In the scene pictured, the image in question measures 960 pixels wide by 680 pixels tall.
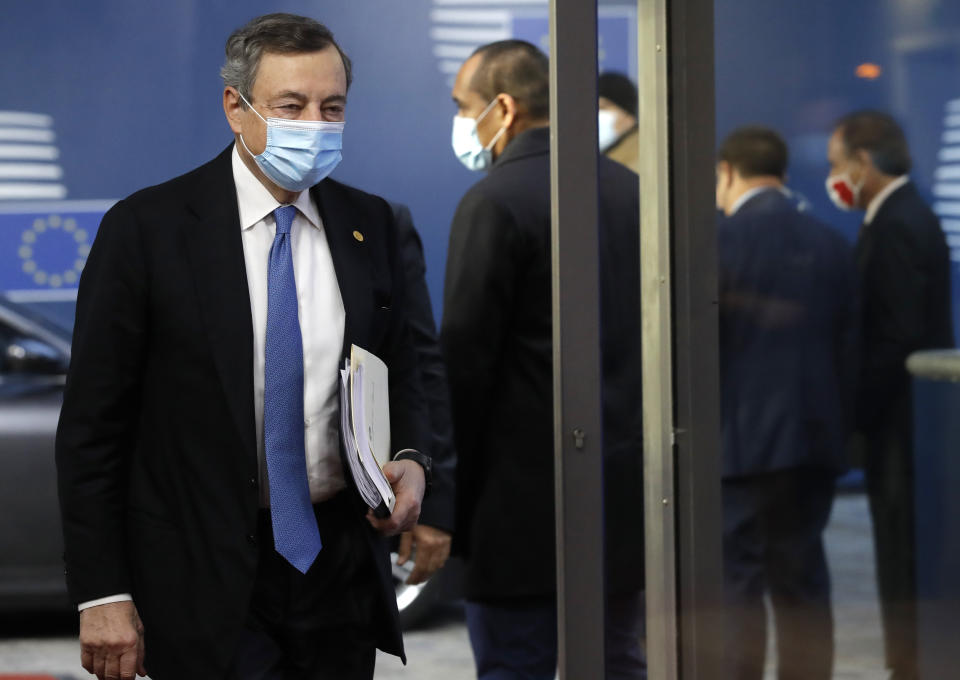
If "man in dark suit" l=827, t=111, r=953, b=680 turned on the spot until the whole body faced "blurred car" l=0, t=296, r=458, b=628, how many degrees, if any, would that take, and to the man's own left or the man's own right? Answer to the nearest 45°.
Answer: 0° — they already face it

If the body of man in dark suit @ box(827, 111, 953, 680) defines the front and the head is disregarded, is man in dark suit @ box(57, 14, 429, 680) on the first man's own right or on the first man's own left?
on the first man's own left

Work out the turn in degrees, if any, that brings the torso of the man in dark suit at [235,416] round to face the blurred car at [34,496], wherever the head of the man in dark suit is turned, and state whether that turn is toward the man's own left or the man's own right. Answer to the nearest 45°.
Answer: approximately 180°

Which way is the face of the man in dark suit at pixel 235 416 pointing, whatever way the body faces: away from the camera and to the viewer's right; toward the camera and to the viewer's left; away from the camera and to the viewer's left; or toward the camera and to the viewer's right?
toward the camera and to the viewer's right

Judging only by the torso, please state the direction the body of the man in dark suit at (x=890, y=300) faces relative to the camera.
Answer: to the viewer's left

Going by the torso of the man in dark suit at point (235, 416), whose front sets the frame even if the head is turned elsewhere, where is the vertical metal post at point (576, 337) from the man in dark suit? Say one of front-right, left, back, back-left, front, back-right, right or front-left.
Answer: left

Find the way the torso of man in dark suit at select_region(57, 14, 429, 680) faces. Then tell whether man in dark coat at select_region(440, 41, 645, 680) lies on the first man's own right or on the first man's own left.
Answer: on the first man's own left

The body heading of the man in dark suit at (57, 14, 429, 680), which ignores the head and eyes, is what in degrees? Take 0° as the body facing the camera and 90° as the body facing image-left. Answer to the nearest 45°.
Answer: approximately 315°

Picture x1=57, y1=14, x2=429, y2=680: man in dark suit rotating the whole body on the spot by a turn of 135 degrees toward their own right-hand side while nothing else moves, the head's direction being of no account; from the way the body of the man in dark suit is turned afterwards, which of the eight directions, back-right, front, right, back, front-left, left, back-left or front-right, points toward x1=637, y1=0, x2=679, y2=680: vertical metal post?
back-right

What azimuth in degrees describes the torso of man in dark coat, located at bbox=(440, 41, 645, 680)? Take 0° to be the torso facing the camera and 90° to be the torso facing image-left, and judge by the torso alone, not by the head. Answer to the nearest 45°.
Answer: approximately 135°

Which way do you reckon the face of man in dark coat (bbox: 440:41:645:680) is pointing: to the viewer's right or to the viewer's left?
to the viewer's left

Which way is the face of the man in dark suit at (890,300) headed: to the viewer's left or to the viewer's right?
to the viewer's left

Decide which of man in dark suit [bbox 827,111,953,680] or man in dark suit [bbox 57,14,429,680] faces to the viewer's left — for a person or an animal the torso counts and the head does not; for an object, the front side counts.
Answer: man in dark suit [bbox 827,111,953,680]

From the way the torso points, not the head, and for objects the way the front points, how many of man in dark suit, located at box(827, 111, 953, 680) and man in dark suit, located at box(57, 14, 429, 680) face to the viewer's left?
1

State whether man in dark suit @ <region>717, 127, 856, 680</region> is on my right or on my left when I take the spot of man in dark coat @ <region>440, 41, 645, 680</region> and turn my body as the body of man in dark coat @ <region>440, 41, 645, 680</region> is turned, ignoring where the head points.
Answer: on my right

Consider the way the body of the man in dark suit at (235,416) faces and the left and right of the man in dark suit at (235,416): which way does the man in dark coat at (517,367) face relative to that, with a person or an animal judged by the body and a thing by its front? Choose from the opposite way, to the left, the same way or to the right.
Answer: the opposite way

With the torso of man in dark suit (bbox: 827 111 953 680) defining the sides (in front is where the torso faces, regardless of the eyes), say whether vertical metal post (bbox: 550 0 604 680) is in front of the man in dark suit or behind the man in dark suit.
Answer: in front
